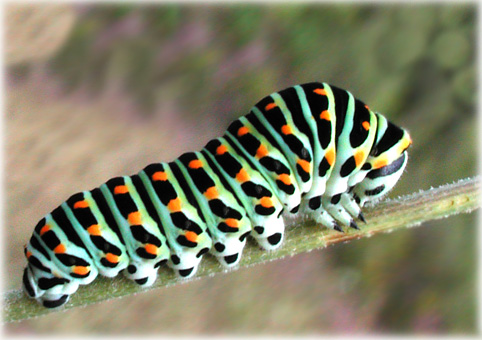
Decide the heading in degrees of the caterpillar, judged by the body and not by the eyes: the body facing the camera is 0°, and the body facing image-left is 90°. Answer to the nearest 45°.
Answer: approximately 270°
